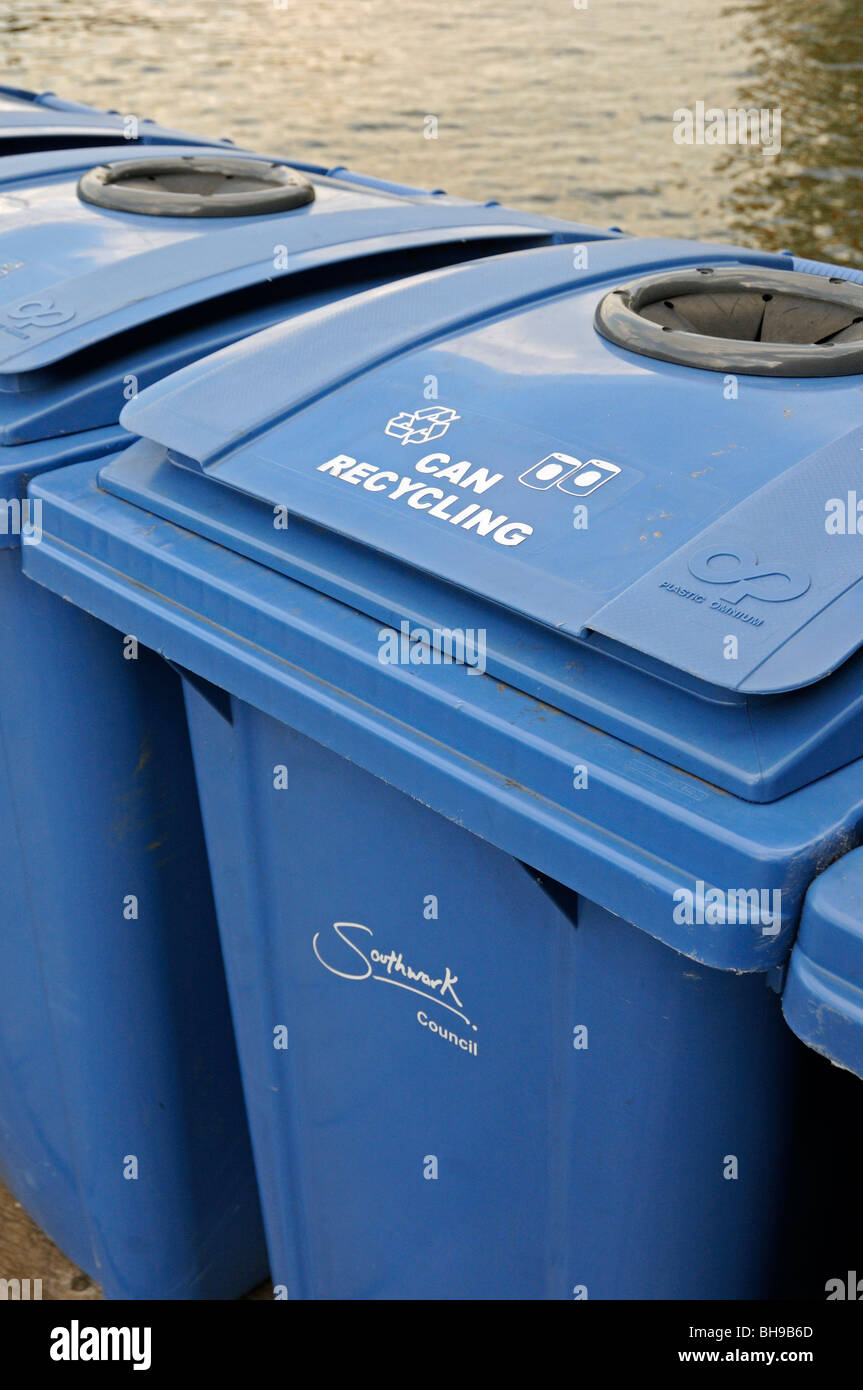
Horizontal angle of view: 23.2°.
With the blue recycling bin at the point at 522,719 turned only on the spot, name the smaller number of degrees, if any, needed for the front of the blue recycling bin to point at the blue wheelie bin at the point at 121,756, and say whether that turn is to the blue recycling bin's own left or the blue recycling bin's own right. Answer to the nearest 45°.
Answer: approximately 90° to the blue recycling bin's own right

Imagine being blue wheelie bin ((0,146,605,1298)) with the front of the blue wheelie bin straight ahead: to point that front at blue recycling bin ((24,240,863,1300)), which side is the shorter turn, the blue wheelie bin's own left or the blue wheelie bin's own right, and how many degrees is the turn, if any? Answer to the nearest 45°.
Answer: approximately 90° to the blue wheelie bin's own left

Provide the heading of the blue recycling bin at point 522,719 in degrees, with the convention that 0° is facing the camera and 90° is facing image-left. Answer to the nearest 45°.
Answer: approximately 45°

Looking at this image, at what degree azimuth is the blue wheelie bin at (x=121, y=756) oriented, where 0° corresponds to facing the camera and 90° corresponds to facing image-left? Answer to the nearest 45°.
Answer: approximately 45°

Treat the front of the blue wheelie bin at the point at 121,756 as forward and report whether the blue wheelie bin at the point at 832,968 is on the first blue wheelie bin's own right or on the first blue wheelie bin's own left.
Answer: on the first blue wheelie bin's own left

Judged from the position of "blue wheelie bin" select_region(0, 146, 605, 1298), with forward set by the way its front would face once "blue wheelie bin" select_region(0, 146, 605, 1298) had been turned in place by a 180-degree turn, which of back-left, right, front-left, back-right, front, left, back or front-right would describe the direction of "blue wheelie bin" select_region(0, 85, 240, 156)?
front-left
